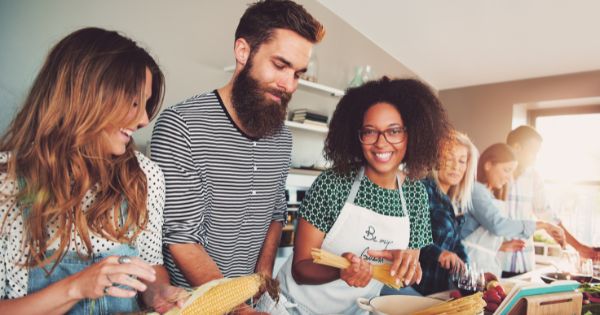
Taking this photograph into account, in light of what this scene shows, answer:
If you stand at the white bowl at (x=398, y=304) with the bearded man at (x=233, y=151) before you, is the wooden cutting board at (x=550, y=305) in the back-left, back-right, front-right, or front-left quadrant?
back-right

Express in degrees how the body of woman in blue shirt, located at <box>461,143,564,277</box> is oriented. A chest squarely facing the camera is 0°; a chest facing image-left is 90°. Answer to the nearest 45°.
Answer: approximately 270°

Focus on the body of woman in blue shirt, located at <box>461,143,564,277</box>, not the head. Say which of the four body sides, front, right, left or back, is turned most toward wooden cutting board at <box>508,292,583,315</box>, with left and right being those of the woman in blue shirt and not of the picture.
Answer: right

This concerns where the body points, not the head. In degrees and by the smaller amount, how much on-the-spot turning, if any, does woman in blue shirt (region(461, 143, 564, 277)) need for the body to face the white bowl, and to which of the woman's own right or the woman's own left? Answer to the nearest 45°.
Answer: approximately 90° to the woman's own right

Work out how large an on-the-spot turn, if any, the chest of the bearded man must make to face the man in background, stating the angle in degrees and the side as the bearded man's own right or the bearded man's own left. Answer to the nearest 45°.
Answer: approximately 90° to the bearded man's own left

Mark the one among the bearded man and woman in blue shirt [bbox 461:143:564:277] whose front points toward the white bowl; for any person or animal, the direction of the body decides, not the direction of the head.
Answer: the bearded man

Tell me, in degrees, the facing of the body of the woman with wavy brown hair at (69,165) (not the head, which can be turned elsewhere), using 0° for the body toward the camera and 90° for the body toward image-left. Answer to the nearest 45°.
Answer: approximately 315°

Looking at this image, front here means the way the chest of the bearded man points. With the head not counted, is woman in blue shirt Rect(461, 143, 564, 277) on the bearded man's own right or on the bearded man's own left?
on the bearded man's own left

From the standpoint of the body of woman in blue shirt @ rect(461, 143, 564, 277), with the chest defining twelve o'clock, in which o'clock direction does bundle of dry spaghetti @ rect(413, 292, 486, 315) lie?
The bundle of dry spaghetti is roughly at 3 o'clock from the woman in blue shirt.

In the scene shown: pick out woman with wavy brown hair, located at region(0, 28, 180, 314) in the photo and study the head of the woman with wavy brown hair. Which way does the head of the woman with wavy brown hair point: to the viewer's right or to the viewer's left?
to the viewer's right

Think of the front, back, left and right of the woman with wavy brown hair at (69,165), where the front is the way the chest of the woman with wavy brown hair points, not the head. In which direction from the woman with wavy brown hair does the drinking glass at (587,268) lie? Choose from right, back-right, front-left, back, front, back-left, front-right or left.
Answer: front-left
